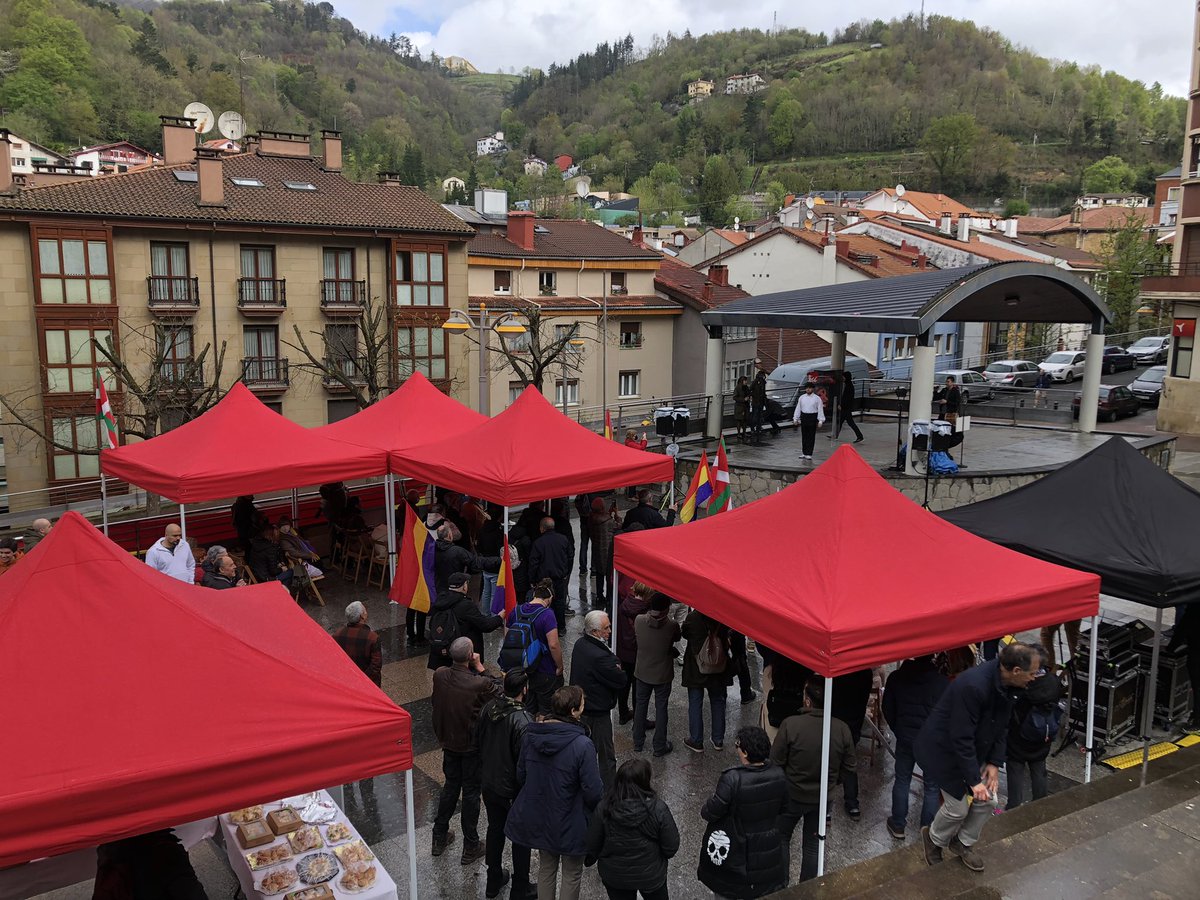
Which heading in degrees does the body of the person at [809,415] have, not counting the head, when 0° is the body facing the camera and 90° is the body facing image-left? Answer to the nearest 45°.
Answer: approximately 0°

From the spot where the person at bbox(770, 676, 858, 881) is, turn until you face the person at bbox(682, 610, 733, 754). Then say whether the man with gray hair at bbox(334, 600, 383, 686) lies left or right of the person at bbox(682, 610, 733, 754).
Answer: left

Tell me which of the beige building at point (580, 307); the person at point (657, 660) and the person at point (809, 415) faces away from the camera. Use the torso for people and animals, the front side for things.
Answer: the person at point (657, 660)

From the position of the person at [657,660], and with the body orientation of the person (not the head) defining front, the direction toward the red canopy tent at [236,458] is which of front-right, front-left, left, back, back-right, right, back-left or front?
front-left

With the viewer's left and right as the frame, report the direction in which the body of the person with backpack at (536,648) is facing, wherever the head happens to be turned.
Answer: facing away from the viewer and to the right of the viewer

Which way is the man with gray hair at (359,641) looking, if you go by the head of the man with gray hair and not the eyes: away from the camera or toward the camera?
away from the camera

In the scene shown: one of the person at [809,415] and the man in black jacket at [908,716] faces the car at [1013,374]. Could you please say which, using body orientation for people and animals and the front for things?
the man in black jacket

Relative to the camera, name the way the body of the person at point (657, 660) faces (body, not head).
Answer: away from the camera

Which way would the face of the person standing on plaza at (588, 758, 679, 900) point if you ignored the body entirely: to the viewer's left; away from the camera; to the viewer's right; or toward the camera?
away from the camera

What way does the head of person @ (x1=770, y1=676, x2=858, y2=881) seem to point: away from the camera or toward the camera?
away from the camera

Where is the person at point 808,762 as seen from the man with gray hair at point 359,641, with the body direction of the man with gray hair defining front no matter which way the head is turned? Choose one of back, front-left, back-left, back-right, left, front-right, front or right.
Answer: right

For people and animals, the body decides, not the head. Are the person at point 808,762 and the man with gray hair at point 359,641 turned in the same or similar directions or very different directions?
same or similar directions

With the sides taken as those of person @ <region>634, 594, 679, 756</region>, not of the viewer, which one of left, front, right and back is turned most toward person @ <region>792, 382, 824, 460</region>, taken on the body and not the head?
front

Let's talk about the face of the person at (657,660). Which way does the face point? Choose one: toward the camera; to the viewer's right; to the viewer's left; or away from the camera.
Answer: away from the camera

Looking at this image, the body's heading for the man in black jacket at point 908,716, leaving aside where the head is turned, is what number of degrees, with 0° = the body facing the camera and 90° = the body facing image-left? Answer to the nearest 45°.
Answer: approximately 180°
